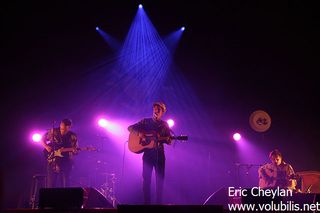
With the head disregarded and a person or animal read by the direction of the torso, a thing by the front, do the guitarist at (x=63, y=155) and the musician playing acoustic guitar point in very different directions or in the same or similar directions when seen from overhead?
same or similar directions

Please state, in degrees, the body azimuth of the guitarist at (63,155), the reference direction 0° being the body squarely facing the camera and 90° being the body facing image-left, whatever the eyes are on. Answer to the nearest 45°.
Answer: approximately 0°

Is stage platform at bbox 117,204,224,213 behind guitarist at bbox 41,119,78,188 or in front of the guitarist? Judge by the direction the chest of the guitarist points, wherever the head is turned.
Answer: in front

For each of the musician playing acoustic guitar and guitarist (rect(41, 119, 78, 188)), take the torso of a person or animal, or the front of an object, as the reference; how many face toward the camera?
2

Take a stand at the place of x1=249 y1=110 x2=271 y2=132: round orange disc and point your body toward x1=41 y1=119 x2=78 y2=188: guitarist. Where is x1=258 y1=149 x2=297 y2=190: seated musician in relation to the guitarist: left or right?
left

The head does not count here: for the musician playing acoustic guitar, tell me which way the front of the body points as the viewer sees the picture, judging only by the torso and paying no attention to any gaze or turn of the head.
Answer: toward the camera

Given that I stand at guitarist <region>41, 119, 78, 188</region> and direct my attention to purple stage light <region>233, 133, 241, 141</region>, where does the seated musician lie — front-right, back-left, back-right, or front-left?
front-right
